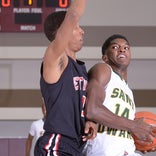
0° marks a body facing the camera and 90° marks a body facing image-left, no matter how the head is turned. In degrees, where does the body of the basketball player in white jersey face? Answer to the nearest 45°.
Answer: approximately 315°

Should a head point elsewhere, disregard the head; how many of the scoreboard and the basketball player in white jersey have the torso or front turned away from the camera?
0

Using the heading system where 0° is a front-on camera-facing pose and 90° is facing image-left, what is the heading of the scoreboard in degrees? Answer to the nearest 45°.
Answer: approximately 0°

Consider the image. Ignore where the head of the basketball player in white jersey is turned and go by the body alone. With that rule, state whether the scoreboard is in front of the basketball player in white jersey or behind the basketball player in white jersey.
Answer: behind

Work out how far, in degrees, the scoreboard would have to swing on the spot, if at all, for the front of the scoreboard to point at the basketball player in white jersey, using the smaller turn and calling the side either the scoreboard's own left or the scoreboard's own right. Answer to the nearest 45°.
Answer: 0° — it already faces them
